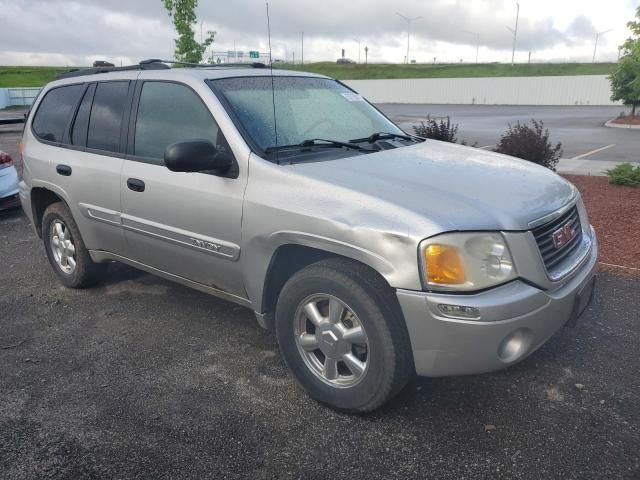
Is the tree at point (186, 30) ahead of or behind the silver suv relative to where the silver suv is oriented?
behind

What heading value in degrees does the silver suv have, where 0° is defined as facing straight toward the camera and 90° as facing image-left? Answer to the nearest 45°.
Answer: approximately 315°

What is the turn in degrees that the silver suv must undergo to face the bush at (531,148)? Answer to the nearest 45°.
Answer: approximately 90° to its left

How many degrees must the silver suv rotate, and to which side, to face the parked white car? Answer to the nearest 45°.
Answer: approximately 180°

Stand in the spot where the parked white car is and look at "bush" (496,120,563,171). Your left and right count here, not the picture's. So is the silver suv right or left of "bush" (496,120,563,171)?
right

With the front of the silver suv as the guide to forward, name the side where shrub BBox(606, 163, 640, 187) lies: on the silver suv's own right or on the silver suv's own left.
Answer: on the silver suv's own left

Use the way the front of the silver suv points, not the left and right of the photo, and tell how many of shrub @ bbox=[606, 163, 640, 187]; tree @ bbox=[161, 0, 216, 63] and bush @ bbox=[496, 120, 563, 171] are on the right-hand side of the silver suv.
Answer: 0

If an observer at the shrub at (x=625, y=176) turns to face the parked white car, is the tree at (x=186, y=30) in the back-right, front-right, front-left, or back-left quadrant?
front-right
